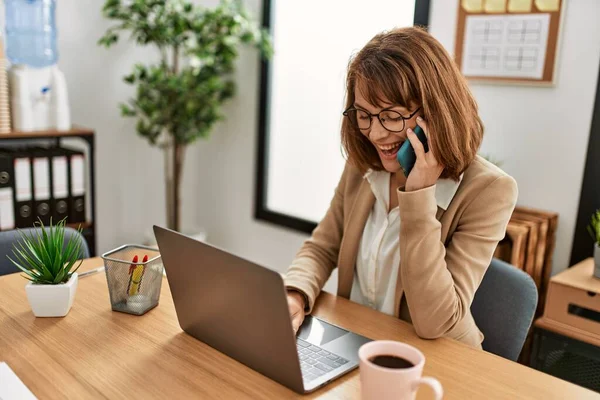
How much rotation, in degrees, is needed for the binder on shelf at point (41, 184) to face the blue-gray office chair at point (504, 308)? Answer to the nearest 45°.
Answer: approximately 45° to its left

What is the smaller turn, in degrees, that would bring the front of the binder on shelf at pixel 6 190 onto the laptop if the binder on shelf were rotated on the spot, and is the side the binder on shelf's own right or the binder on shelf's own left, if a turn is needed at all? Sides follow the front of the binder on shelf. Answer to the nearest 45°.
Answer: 0° — it already faces it

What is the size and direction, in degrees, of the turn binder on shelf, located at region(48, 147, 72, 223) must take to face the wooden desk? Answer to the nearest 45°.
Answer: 0° — it already faces it

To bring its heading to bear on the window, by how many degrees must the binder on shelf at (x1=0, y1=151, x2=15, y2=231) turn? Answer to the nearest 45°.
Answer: approximately 90° to its left

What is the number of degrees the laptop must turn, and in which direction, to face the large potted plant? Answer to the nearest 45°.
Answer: approximately 45° to its left

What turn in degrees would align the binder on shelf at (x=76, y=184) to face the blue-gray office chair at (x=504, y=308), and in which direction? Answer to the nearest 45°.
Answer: approximately 45° to its left

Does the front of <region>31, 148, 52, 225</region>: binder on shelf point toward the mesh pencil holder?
yes
